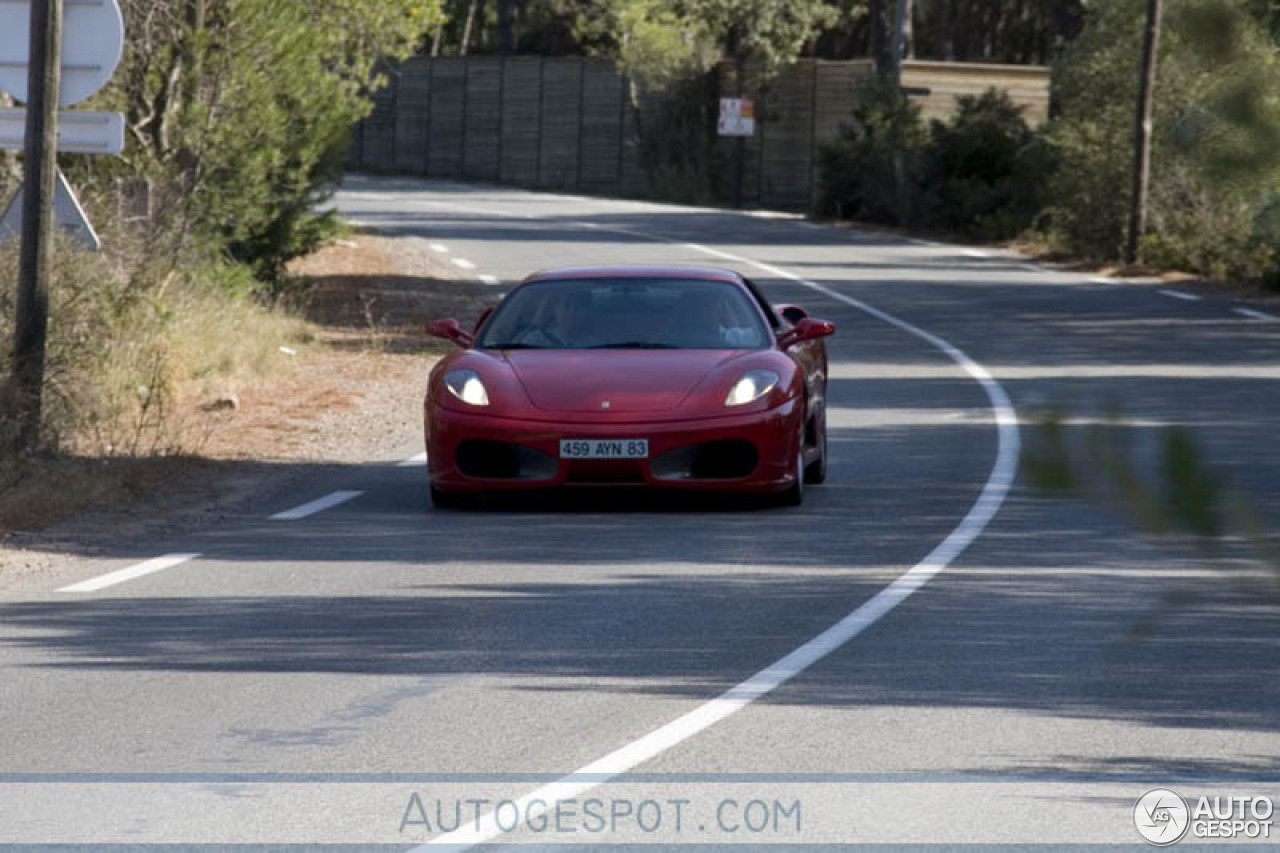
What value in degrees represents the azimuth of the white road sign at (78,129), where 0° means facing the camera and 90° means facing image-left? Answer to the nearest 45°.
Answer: approximately 180°

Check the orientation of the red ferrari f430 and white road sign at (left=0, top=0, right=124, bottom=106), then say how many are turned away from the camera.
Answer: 1

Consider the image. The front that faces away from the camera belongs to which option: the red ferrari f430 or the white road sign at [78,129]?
the white road sign

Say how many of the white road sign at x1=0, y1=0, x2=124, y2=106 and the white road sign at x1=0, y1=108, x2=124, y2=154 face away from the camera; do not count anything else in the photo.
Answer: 2

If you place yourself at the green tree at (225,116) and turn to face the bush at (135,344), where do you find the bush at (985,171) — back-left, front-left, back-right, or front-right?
back-left

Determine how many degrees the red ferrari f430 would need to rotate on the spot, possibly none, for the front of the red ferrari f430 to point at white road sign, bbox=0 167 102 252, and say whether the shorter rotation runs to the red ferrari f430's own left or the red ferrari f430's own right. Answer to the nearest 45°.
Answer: approximately 135° to the red ferrari f430's own right

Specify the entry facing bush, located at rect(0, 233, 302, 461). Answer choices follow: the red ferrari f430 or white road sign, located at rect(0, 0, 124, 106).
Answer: the white road sign

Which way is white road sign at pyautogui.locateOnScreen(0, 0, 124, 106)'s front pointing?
away from the camera
